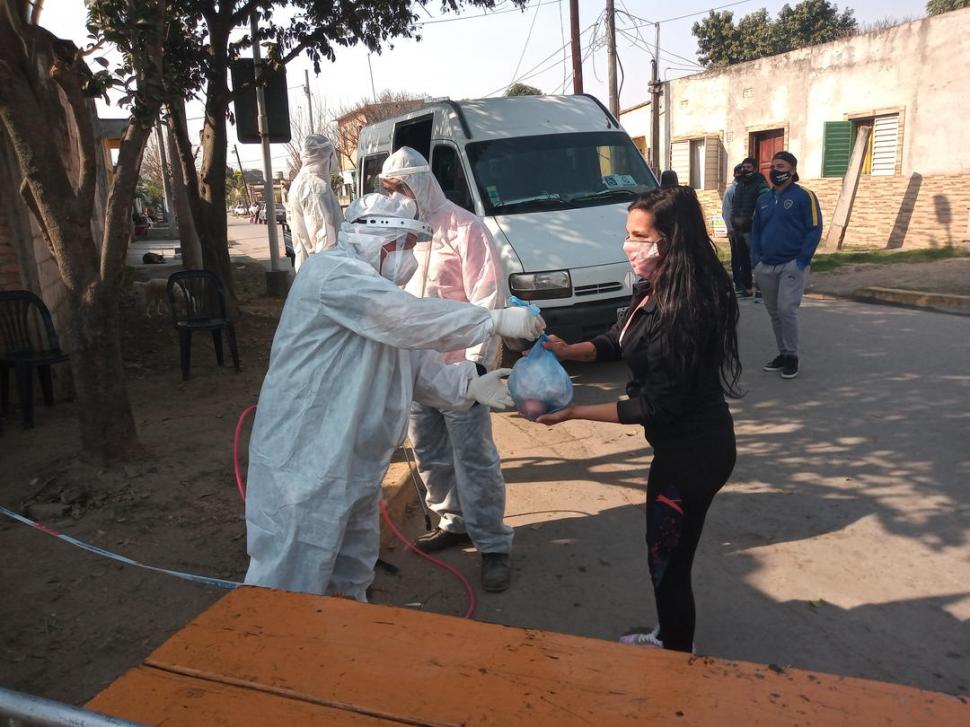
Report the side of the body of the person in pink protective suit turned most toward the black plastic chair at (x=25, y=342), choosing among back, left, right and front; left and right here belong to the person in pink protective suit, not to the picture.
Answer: right

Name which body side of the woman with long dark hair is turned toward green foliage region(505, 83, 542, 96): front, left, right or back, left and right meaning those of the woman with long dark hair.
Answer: right

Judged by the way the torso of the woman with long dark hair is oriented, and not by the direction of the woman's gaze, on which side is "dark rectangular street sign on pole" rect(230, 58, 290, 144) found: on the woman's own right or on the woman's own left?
on the woman's own right

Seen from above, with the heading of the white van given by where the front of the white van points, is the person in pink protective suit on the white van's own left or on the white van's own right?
on the white van's own right

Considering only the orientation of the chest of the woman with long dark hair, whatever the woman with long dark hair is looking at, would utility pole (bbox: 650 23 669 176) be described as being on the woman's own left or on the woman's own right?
on the woman's own right

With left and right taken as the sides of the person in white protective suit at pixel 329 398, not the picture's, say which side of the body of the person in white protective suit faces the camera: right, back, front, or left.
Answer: right

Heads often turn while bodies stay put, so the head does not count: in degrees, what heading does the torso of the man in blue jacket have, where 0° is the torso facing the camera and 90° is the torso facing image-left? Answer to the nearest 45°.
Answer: approximately 45°

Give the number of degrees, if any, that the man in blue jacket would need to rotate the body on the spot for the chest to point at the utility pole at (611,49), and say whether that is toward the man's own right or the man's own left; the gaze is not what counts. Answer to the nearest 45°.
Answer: approximately 135° to the man's own right

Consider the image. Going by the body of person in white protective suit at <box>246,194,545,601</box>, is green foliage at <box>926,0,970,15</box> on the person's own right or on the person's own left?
on the person's own left

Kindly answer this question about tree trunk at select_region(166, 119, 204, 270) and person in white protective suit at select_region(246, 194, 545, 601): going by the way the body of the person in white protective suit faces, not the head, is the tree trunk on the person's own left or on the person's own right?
on the person's own left

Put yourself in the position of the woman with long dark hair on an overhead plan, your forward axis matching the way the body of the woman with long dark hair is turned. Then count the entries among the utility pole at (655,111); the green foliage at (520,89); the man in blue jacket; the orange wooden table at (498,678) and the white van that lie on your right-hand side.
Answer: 4

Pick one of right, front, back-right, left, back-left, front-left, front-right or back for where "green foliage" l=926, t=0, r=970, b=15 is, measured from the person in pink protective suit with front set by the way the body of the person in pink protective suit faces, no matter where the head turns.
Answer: back

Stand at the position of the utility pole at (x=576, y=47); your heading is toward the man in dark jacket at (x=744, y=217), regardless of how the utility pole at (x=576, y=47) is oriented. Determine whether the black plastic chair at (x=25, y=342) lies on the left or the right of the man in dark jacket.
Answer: right
